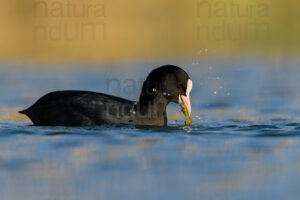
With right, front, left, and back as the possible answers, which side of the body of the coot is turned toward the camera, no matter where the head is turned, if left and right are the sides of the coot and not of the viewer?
right
